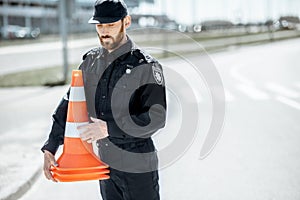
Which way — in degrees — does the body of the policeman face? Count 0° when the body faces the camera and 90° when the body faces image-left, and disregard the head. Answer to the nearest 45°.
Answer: approximately 45°
